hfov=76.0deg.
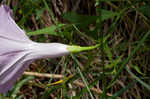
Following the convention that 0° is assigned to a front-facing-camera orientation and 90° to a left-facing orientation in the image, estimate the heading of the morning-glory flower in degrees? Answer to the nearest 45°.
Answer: approximately 90°
